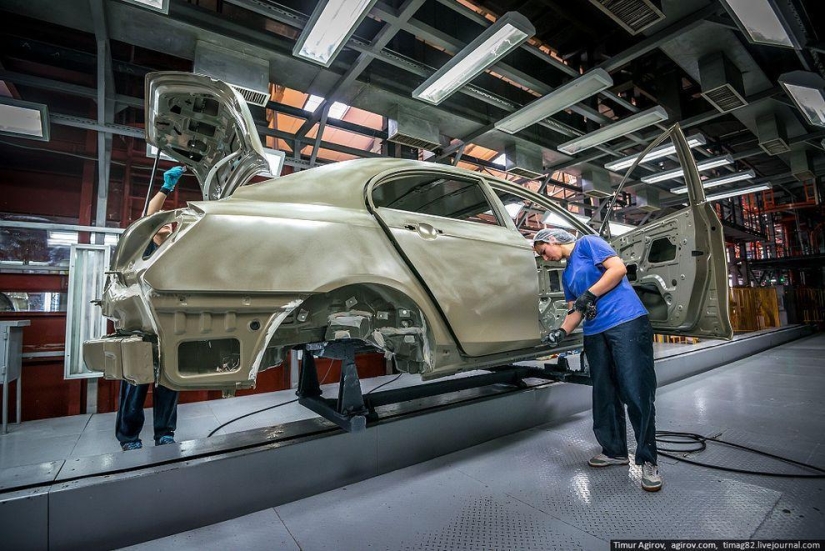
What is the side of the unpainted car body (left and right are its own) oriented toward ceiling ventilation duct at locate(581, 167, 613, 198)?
front

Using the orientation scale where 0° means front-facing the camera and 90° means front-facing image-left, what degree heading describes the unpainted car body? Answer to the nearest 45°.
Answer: approximately 225°

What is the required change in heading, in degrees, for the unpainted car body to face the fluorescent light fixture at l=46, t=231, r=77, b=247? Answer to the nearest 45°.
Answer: approximately 90° to its left

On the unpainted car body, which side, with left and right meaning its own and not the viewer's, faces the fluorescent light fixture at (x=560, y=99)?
front

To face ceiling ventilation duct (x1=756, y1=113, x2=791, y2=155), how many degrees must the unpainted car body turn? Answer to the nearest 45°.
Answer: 0° — it already faces it

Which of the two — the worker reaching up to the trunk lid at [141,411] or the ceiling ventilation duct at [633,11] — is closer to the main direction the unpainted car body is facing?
the ceiling ventilation duct

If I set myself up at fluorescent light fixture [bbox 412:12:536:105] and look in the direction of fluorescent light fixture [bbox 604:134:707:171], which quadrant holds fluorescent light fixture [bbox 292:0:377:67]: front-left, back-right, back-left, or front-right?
back-left
